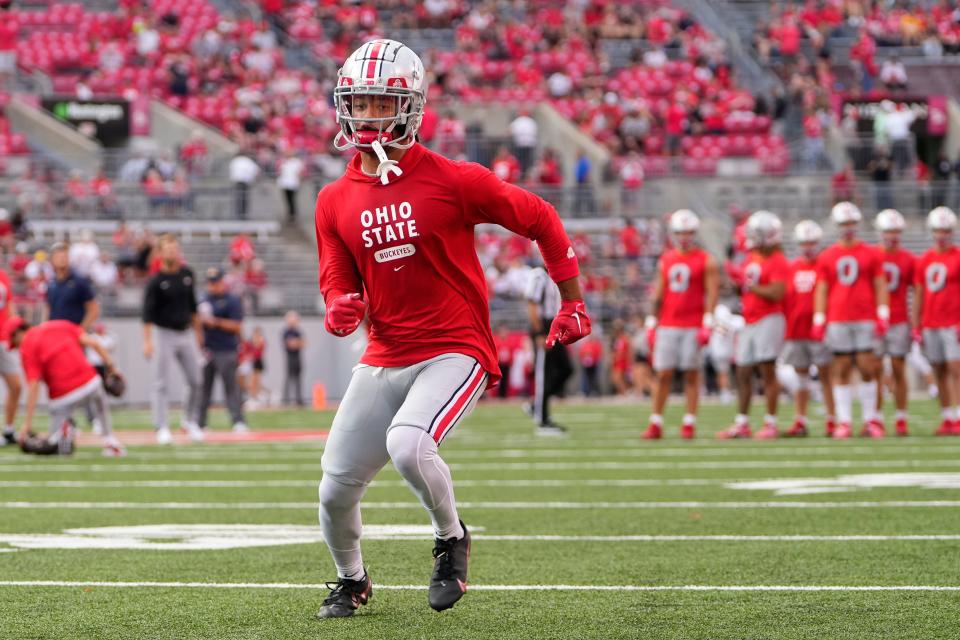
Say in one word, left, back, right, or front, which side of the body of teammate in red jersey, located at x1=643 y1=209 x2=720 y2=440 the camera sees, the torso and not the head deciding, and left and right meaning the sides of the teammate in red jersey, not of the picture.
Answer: front

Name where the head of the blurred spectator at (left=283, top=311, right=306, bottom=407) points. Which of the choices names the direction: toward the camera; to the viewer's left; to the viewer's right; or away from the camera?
toward the camera

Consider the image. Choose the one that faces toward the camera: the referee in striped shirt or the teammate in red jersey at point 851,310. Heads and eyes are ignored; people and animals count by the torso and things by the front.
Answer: the teammate in red jersey

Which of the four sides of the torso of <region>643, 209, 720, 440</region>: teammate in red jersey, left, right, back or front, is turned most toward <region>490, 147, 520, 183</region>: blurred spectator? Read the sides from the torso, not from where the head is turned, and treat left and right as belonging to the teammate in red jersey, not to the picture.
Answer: back

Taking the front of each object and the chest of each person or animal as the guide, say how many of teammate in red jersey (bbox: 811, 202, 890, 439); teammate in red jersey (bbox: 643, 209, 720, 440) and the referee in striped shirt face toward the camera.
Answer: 2

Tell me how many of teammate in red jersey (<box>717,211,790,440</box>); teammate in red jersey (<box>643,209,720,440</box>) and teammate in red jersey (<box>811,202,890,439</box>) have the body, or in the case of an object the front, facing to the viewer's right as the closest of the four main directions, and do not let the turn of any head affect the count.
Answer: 0

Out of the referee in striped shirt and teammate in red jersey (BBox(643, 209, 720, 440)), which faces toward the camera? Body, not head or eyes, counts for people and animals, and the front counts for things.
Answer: the teammate in red jersey

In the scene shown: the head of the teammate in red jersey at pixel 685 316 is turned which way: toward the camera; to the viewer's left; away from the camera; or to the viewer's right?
toward the camera

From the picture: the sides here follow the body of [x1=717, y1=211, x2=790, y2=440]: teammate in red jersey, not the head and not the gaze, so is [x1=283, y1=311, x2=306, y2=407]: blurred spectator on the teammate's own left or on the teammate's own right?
on the teammate's own right

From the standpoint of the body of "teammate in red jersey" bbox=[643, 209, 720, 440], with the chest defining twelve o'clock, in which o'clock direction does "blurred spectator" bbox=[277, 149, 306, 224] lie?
The blurred spectator is roughly at 5 o'clock from the teammate in red jersey.

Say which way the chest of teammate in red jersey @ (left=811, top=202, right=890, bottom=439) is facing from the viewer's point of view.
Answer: toward the camera

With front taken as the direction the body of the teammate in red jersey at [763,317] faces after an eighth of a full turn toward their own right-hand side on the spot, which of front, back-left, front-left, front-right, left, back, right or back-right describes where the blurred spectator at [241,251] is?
front-right

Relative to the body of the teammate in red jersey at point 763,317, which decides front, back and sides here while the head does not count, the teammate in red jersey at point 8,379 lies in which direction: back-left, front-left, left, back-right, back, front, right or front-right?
front-right

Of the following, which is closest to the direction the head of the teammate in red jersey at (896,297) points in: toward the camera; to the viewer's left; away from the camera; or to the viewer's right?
toward the camera
